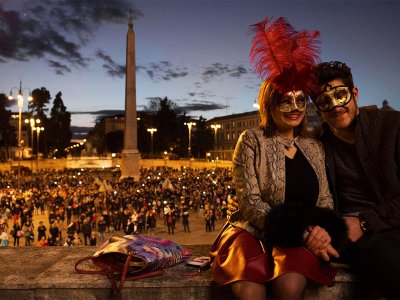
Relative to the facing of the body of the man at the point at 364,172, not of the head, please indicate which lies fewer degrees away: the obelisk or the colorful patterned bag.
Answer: the colorful patterned bag

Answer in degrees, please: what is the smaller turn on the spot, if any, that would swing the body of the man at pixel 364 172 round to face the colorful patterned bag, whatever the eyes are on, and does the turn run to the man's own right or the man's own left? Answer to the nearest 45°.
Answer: approximately 45° to the man's own right

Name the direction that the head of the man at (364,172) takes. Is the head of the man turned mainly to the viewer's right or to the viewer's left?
to the viewer's left

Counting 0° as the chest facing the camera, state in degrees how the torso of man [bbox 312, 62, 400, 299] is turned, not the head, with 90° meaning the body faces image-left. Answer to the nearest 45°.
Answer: approximately 45°

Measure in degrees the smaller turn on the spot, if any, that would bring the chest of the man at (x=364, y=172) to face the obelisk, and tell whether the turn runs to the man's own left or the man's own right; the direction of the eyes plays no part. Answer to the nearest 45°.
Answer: approximately 90° to the man's own right
